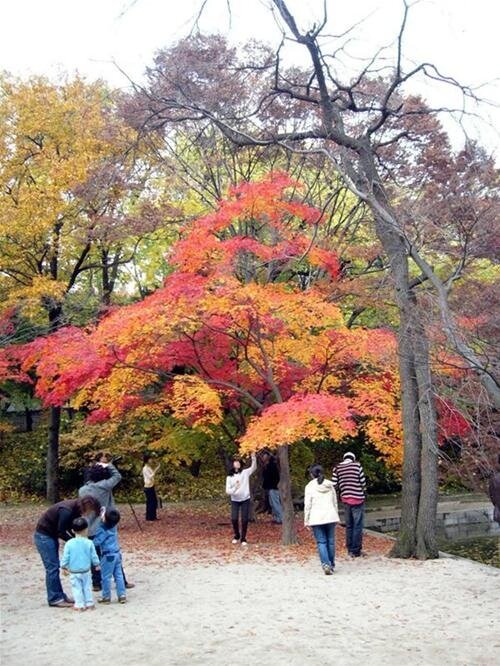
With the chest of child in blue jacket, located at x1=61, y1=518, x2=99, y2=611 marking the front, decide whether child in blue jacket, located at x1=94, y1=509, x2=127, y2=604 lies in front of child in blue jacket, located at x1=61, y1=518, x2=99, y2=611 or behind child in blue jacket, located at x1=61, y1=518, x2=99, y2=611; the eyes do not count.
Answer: in front

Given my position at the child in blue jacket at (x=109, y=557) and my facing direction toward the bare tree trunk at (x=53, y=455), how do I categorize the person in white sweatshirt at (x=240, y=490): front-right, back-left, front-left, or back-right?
front-right

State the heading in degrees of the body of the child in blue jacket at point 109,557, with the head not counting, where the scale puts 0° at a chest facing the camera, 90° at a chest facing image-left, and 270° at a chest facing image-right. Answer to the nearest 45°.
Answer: approximately 135°

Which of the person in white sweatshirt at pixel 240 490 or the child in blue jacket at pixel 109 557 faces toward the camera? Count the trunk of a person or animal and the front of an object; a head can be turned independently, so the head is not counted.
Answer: the person in white sweatshirt

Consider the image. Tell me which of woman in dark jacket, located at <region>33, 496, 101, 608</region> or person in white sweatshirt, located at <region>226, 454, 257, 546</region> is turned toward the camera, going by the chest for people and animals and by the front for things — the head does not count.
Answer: the person in white sweatshirt

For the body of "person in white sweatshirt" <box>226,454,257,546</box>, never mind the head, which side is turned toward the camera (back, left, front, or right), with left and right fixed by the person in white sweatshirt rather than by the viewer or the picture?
front

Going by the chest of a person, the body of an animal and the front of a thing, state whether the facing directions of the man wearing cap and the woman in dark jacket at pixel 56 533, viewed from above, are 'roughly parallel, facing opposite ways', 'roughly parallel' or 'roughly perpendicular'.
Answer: roughly perpendicular

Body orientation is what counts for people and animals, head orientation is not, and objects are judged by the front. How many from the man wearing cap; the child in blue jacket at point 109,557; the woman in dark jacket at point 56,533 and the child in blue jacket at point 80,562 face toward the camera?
0

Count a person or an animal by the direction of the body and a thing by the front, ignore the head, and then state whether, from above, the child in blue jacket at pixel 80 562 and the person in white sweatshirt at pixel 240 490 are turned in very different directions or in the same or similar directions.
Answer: very different directions

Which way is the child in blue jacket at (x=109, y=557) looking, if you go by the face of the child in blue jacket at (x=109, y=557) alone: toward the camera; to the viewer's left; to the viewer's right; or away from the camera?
away from the camera

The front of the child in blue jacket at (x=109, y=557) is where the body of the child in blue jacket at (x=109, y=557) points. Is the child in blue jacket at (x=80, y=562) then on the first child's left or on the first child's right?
on the first child's left

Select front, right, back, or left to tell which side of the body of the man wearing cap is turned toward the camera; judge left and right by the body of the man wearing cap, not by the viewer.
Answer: back

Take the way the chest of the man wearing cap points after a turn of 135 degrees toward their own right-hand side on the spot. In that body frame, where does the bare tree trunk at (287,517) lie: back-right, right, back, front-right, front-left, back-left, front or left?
back

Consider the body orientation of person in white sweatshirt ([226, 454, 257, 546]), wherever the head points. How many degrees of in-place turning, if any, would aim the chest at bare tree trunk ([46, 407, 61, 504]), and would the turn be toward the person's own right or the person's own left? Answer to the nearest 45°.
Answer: approximately 135° to the person's own right

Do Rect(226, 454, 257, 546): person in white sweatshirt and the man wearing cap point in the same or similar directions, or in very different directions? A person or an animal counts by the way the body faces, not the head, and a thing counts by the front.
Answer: very different directions

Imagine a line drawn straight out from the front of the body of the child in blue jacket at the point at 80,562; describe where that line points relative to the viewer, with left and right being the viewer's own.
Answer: facing away from the viewer

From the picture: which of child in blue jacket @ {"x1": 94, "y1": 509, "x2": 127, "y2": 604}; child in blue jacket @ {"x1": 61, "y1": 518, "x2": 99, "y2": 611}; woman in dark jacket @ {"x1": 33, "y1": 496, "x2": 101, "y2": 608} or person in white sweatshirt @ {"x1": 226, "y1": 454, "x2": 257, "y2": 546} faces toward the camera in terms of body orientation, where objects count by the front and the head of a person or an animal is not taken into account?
the person in white sweatshirt

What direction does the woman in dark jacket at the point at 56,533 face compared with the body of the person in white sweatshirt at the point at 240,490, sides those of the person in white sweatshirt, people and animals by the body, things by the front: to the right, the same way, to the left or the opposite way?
to the left

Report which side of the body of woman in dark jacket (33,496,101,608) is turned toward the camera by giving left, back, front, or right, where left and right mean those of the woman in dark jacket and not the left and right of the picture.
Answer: right
